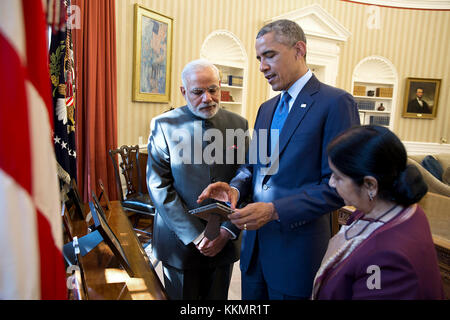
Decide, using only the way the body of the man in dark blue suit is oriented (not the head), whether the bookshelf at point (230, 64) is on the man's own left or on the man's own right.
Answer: on the man's own right

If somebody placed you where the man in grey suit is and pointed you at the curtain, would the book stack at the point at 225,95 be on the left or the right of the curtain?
right

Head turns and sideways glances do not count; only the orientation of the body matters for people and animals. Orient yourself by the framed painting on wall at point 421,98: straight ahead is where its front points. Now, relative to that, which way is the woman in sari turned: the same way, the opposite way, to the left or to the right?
to the right

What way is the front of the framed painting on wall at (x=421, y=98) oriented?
toward the camera

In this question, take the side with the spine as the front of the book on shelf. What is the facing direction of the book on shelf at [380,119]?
toward the camera

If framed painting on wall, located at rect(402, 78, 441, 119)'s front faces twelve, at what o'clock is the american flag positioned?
The american flag is roughly at 12 o'clock from the framed painting on wall.

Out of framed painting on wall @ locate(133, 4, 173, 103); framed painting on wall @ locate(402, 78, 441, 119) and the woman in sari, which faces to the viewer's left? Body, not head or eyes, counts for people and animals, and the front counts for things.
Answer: the woman in sari

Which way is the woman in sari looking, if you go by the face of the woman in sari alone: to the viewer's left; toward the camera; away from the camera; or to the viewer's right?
to the viewer's left

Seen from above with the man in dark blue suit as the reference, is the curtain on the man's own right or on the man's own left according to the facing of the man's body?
on the man's own right

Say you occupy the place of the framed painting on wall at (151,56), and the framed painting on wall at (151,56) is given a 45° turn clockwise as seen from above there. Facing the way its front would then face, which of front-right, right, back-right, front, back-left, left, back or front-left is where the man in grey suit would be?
front

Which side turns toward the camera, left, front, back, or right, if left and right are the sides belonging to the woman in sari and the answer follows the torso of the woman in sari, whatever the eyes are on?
left

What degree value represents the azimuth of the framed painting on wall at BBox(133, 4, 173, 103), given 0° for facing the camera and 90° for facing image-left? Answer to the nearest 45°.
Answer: approximately 315°

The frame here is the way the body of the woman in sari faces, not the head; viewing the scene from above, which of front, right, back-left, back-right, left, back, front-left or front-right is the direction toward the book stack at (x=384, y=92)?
right

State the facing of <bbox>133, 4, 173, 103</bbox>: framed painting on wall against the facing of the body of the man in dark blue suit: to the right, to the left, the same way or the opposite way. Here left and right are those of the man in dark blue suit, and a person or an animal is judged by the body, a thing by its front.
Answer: to the left

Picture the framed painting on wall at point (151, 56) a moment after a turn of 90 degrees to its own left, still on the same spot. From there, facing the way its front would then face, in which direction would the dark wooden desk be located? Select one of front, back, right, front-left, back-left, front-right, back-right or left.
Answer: back-right

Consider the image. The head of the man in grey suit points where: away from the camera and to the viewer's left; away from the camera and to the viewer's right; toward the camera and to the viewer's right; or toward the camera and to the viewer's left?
toward the camera and to the viewer's right

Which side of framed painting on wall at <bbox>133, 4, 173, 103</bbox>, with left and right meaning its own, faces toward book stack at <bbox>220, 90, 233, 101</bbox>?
left
